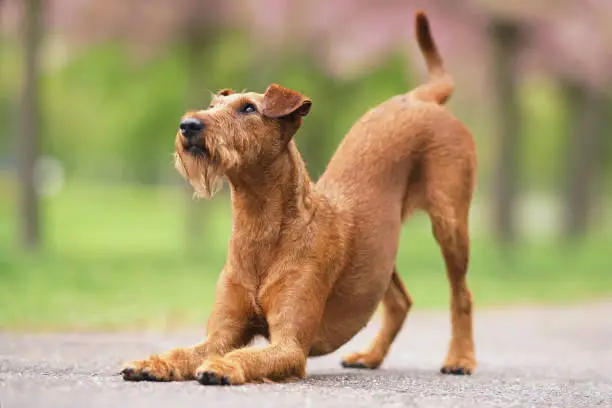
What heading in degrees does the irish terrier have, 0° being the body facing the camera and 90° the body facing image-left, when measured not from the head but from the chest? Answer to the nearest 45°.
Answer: approximately 45°

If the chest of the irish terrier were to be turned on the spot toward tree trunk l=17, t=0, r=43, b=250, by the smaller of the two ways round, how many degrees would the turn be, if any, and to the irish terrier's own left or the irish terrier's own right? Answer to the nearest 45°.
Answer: approximately 90° to the irish terrier's own right

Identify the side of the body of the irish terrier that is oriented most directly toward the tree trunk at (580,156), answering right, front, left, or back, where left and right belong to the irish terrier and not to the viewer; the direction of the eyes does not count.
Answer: back

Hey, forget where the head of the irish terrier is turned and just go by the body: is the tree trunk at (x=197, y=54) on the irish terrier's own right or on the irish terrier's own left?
on the irish terrier's own right

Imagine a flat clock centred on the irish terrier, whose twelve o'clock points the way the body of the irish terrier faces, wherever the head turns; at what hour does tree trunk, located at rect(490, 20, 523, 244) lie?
The tree trunk is roughly at 5 o'clock from the irish terrier.
